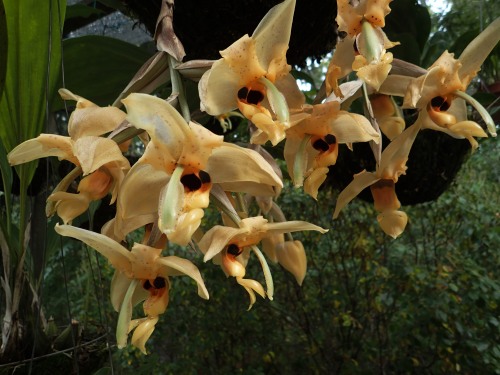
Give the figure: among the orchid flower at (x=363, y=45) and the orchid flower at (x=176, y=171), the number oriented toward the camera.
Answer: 2

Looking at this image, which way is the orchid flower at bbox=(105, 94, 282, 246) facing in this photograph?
toward the camera

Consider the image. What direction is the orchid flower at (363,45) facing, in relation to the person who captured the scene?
facing the viewer

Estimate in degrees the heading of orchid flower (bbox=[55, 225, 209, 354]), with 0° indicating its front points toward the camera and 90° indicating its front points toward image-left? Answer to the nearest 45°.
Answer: approximately 45°

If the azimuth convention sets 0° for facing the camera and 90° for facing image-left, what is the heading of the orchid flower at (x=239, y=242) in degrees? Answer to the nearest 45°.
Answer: approximately 315°
